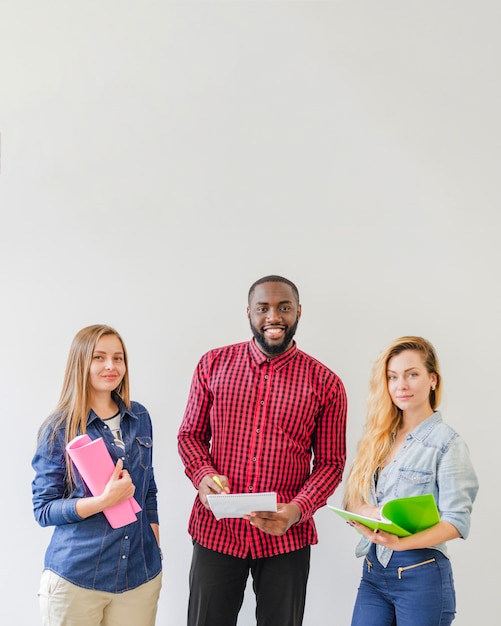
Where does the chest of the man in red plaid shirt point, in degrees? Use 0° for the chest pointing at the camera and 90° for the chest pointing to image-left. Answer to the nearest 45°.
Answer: approximately 0°

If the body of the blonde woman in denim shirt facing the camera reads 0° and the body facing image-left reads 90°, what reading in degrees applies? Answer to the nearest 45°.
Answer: approximately 45°

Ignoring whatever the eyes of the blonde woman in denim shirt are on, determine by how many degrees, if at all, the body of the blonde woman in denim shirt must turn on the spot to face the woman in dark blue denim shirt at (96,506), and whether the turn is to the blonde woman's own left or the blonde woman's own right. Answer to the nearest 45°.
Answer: approximately 45° to the blonde woman's own right

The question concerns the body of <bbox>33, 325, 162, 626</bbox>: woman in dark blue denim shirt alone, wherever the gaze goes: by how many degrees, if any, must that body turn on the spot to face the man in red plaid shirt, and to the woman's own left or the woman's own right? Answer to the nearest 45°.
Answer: approximately 45° to the woman's own left

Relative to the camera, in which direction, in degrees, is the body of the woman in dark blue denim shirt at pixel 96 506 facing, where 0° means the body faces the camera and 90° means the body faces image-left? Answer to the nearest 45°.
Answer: approximately 315°
